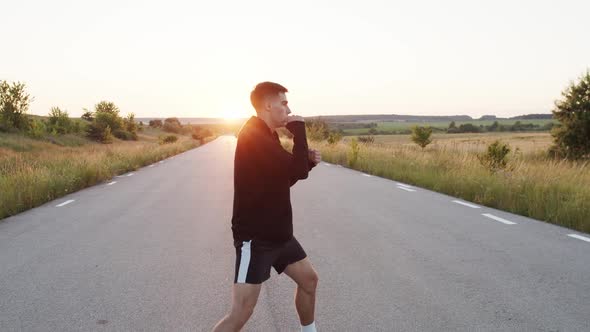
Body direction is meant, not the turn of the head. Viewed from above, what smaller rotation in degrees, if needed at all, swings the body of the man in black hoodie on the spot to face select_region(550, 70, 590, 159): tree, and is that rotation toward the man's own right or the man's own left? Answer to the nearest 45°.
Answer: approximately 45° to the man's own left

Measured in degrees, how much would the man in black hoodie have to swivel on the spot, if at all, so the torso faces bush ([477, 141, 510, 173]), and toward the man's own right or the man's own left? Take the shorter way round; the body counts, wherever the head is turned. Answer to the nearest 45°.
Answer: approximately 45° to the man's own left

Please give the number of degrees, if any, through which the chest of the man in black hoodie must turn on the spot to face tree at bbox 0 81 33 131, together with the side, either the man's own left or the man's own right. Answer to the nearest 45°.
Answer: approximately 135° to the man's own left

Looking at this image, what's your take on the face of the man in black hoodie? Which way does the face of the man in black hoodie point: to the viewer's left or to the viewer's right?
to the viewer's right

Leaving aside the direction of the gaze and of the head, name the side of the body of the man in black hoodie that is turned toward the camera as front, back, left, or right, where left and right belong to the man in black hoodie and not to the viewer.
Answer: right

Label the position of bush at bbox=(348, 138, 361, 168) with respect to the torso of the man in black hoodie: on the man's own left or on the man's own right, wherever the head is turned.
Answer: on the man's own left

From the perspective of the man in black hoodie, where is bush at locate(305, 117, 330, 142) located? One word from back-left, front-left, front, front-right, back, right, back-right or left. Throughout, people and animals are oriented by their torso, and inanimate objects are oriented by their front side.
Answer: left
